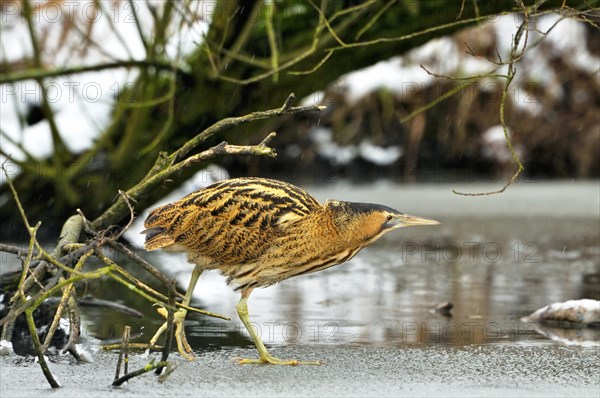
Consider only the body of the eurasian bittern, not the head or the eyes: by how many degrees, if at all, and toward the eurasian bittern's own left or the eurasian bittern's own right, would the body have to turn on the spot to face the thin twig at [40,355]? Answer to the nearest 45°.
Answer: approximately 135° to the eurasian bittern's own right

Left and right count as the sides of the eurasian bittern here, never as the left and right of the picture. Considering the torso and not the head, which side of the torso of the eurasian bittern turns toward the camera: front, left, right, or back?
right
